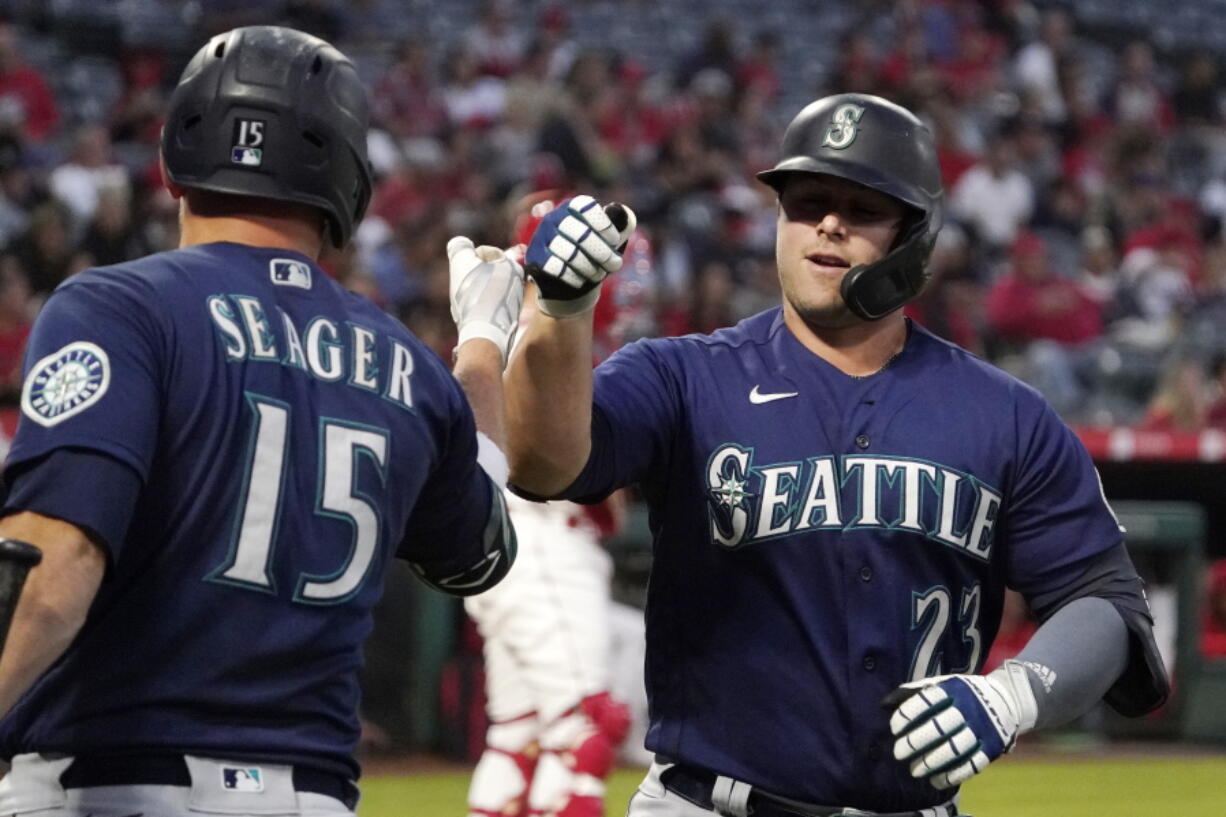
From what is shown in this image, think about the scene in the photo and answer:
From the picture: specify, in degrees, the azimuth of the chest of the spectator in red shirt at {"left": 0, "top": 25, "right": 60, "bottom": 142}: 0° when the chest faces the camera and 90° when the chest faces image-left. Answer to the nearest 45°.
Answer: approximately 0°

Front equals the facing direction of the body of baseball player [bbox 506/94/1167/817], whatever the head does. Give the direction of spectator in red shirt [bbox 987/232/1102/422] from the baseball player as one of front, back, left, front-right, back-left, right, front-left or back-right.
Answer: back

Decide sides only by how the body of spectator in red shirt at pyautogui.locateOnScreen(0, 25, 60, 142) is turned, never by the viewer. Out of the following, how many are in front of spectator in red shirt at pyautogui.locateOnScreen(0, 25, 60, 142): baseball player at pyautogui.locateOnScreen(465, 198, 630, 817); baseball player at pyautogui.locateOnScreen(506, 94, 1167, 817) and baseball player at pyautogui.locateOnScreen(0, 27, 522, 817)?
3

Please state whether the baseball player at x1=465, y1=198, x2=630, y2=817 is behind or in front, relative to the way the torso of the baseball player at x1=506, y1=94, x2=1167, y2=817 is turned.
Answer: behind

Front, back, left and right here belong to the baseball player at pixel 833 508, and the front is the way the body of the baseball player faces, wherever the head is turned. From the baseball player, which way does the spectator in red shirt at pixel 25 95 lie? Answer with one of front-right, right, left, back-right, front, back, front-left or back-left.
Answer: back-right

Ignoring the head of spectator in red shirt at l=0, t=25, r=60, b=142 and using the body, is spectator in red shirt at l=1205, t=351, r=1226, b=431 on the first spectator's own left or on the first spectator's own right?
on the first spectator's own left

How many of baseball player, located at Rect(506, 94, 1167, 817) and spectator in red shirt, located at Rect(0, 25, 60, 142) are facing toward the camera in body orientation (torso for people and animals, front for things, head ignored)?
2

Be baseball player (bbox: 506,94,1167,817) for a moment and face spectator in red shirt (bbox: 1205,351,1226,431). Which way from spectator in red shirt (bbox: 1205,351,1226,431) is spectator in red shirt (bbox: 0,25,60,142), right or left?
left

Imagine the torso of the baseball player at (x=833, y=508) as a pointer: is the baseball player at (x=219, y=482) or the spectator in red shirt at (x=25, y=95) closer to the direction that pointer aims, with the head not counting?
the baseball player

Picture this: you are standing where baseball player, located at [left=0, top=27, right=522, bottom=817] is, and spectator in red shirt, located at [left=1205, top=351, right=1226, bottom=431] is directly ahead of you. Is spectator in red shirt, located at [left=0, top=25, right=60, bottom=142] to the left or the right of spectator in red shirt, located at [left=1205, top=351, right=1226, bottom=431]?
left

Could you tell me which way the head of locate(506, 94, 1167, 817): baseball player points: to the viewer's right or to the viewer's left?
to the viewer's left

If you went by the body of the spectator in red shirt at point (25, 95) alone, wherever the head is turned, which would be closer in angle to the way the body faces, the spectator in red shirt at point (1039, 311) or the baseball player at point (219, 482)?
the baseball player

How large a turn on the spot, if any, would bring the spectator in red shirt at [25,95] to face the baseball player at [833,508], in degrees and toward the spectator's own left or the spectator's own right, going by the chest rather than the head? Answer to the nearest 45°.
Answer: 0° — they already face them
